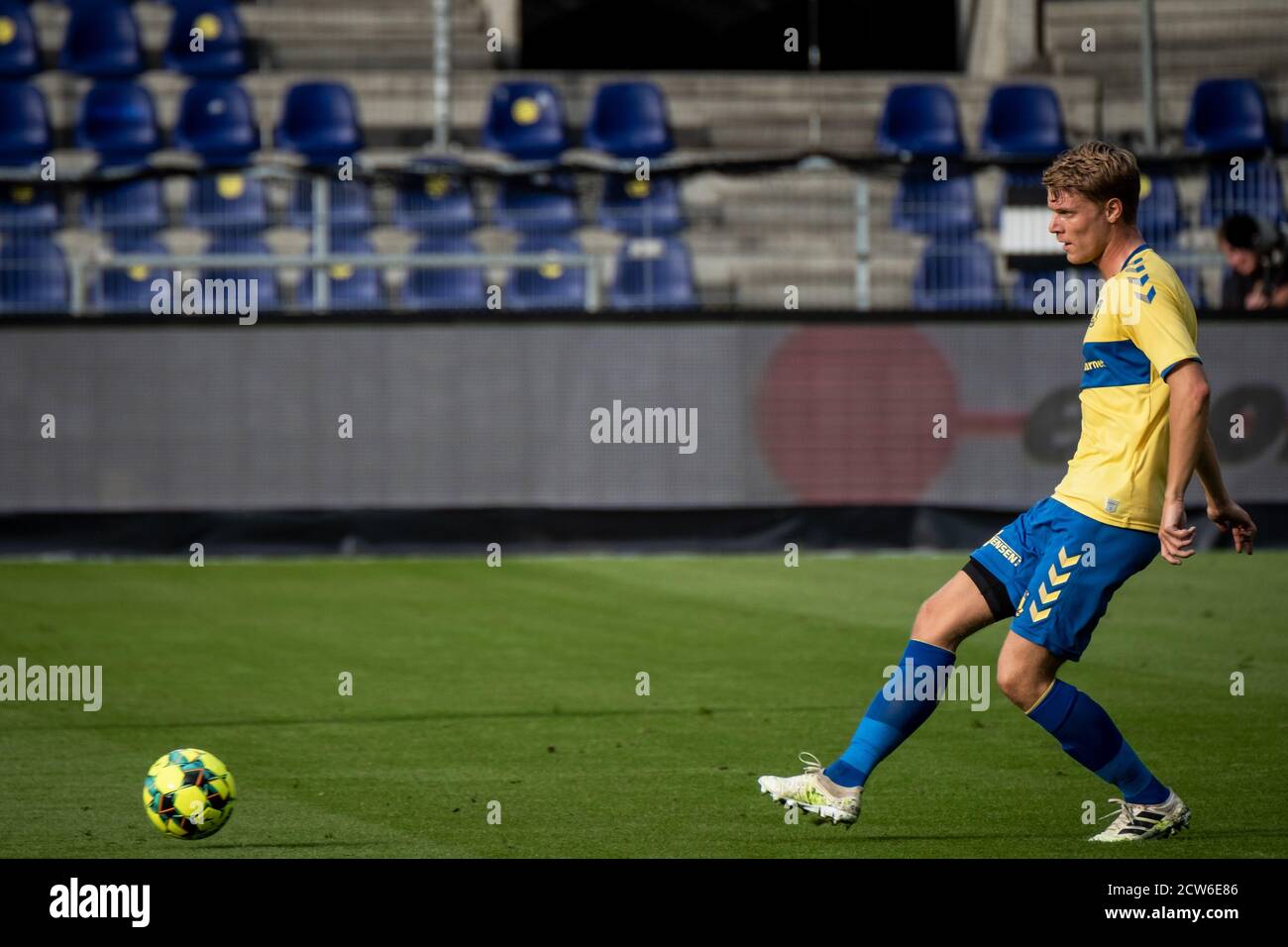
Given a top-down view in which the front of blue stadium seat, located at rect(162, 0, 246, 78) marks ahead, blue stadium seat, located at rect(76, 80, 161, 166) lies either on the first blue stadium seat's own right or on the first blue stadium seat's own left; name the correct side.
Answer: on the first blue stadium seat's own right

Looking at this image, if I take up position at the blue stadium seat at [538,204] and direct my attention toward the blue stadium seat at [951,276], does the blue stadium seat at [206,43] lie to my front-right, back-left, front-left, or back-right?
back-left

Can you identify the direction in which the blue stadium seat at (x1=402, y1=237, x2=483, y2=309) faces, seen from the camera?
facing the viewer

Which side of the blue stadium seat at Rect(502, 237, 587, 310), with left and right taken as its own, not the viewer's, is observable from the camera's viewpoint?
front

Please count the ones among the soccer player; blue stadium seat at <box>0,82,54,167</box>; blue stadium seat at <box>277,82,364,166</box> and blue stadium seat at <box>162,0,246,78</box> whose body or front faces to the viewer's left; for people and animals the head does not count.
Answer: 1

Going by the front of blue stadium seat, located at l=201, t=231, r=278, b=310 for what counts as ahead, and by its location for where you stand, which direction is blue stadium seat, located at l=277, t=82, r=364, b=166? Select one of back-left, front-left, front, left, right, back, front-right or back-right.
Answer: back

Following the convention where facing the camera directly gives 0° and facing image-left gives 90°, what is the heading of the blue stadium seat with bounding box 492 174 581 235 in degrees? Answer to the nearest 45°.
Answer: approximately 0°

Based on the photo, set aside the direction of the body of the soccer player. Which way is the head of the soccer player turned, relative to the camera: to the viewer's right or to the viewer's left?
to the viewer's left

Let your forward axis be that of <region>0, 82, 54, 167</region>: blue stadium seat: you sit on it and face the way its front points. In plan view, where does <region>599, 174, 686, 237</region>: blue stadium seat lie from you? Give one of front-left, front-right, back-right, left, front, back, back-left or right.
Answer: front-left

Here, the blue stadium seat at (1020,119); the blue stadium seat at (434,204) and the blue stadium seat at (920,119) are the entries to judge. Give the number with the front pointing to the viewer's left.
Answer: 0

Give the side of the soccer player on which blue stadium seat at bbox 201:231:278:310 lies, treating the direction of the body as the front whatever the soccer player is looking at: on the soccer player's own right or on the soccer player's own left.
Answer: on the soccer player's own right

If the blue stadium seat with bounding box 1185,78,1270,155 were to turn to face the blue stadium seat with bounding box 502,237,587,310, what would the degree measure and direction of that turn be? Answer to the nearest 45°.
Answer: approximately 45° to its right

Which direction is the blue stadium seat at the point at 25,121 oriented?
toward the camera

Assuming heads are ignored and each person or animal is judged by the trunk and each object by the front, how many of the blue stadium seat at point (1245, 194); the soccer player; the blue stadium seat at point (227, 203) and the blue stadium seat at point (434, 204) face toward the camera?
3

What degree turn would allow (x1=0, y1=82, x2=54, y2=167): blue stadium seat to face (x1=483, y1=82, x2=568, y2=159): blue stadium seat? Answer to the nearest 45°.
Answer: approximately 90° to its left

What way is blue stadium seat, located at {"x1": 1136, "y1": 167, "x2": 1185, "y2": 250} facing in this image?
toward the camera

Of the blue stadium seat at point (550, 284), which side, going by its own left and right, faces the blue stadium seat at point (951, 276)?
left

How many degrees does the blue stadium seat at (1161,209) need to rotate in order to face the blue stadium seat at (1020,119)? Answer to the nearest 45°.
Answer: approximately 180°

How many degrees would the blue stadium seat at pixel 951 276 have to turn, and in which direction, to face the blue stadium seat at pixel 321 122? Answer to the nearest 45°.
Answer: approximately 135° to its right

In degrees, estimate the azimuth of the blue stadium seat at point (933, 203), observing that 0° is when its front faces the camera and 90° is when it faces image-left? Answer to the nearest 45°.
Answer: approximately 0°
